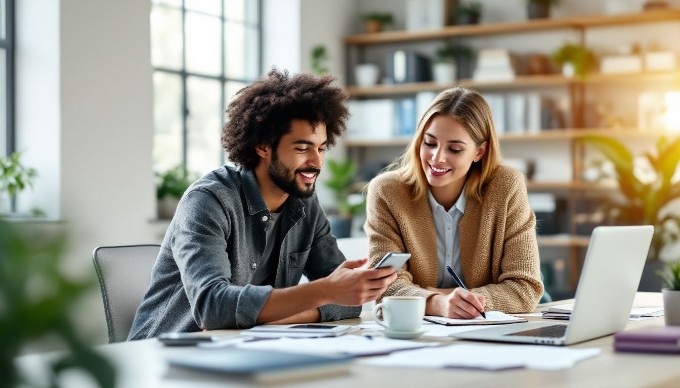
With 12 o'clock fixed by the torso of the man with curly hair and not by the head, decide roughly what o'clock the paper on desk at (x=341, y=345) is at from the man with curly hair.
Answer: The paper on desk is roughly at 1 o'clock from the man with curly hair.

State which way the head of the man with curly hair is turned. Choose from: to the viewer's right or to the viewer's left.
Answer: to the viewer's right

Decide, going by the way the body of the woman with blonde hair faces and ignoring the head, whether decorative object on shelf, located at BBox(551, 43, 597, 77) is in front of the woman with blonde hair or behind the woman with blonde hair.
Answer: behind

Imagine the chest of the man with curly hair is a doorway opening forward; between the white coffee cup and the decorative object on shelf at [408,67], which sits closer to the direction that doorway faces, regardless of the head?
the white coffee cup

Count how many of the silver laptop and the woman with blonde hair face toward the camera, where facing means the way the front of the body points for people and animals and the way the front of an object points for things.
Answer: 1

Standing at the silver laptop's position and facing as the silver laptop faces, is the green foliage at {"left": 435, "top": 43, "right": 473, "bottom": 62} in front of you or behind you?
in front

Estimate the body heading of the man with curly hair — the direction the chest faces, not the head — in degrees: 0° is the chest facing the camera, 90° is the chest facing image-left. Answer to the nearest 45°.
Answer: approximately 315°

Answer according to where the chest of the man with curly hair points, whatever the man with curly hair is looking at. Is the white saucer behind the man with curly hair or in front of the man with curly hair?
in front

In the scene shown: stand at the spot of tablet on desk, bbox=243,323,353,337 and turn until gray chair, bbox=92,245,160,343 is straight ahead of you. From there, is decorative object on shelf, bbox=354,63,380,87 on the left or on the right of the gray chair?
right

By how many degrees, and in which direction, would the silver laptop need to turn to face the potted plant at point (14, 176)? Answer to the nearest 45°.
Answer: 0° — it already faces it

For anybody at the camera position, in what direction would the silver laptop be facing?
facing away from the viewer and to the left of the viewer

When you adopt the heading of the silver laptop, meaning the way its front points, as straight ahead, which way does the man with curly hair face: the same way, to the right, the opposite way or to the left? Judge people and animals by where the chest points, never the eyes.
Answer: the opposite way
